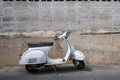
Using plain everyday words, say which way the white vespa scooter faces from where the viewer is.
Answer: facing to the right of the viewer
